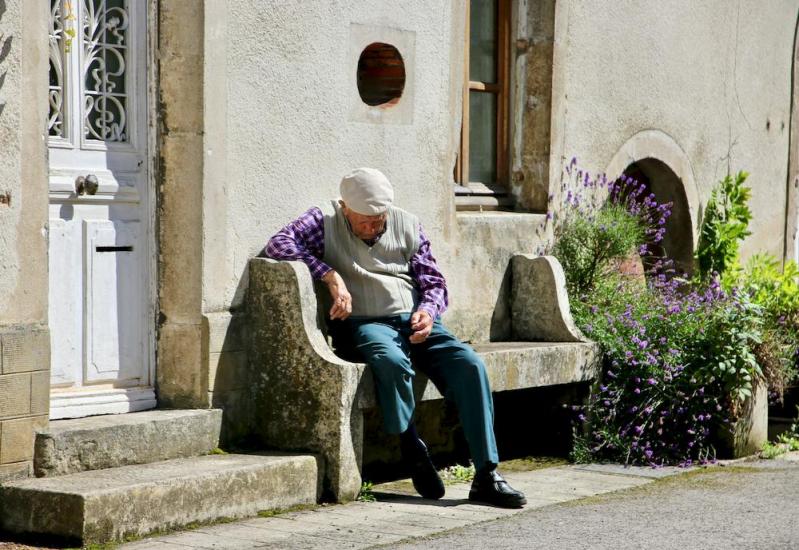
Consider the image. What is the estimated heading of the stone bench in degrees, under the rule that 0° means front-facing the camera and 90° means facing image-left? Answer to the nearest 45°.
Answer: approximately 315°

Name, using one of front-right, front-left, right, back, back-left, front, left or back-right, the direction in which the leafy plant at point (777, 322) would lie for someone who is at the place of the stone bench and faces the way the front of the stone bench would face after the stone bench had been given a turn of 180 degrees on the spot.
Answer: right

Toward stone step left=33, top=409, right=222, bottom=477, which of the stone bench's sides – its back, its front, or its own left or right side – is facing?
right

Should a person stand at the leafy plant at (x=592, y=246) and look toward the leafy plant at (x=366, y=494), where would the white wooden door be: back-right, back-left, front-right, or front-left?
front-right

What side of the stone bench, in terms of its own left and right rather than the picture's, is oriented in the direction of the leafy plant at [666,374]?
left

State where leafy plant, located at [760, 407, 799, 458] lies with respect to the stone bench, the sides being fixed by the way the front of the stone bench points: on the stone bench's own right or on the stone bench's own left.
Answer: on the stone bench's own left

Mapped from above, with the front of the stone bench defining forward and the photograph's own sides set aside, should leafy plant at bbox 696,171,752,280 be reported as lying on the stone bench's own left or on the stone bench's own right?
on the stone bench's own left

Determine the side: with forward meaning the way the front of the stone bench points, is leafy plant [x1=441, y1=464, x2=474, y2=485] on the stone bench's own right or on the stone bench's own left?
on the stone bench's own left

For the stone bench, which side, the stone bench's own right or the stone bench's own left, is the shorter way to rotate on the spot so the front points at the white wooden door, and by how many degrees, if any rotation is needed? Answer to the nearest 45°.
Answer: approximately 135° to the stone bench's own right
